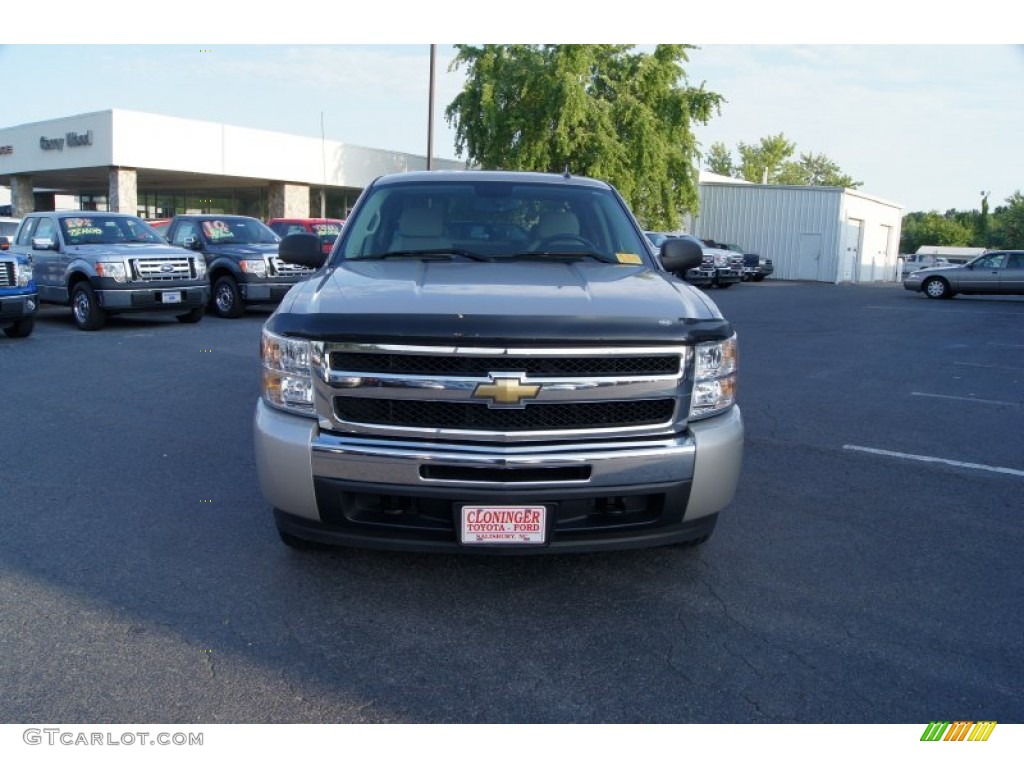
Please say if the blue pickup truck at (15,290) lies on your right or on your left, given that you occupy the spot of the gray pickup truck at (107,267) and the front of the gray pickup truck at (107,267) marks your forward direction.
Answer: on your right

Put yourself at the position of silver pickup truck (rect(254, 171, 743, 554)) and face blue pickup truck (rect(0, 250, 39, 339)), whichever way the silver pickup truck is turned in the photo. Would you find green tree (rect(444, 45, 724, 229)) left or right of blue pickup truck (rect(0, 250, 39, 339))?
right

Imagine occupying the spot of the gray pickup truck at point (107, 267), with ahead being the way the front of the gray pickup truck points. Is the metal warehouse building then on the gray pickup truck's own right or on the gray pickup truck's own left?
on the gray pickup truck's own left

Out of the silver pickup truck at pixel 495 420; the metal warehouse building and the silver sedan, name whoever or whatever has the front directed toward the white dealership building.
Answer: the silver sedan

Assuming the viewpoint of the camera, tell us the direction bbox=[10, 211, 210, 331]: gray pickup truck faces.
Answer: facing the viewer and to the right of the viewer

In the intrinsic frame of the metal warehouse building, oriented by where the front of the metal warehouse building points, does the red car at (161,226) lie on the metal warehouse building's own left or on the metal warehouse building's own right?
on the metal warehouse building's own right

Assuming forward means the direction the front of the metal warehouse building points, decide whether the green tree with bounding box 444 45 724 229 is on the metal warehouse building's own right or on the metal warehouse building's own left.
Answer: on the metal warehouse building's own right

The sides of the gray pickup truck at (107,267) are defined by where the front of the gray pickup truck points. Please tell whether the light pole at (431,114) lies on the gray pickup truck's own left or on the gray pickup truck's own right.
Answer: on the gray pickup truck's own left

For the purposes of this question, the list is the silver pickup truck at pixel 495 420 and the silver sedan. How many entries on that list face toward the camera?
1

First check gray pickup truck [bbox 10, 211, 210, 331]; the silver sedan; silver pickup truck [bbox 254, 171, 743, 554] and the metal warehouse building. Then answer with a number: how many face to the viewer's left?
1

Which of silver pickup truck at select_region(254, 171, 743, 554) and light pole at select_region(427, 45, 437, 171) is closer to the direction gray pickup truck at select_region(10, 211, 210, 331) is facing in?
the silver pickup truck

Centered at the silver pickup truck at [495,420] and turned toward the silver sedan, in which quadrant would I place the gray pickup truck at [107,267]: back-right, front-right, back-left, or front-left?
front-left

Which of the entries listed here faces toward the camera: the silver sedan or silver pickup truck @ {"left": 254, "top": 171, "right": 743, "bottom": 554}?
the silver pickup truck

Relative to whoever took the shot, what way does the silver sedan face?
facing to the left of the viewer

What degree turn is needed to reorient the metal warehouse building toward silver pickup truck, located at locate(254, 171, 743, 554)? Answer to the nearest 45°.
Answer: approximately 45° to its right

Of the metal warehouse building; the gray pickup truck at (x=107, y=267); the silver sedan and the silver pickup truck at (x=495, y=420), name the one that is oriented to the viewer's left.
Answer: the silver sedan

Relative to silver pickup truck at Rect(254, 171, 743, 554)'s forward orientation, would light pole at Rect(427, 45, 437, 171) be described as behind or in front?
behind

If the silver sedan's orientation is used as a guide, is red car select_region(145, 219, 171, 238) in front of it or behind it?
in front

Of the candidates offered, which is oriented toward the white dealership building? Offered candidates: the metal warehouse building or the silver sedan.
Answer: the silver sedan

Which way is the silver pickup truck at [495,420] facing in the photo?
toward the camera
